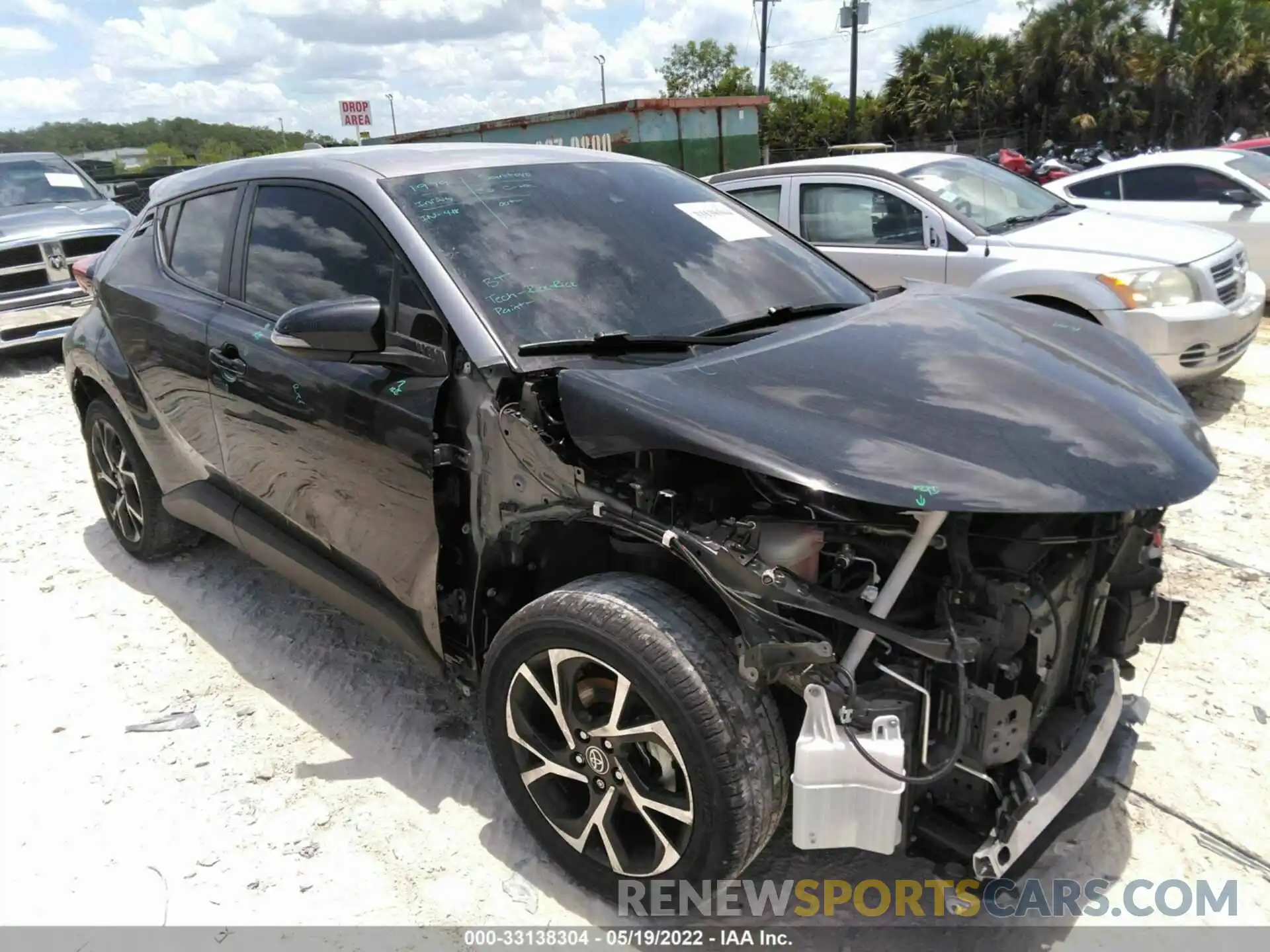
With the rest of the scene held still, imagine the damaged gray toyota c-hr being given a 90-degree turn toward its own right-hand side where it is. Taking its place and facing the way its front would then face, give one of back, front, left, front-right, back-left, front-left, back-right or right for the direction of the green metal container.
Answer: back-right

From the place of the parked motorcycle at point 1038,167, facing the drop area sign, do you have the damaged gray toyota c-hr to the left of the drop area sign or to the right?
left

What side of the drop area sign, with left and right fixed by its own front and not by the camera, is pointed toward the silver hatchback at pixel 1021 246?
front

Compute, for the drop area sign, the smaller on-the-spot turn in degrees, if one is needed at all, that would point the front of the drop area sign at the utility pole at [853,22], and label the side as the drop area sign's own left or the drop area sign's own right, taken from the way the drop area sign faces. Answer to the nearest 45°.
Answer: approximately 135° to the drop area sign's own left

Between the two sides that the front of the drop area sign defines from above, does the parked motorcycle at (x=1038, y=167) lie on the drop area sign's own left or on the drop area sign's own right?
on the drop area sign's own left

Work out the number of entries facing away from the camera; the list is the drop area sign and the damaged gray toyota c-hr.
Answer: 0

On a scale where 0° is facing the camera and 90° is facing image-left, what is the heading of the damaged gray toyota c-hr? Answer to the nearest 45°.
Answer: approximately 315°

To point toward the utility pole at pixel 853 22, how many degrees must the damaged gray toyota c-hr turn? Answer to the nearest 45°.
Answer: approximately 135° to its left

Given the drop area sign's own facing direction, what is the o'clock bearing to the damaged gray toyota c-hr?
The damaged gray toyota c-hr is roughly at 12 o'clock from the drop area sign.

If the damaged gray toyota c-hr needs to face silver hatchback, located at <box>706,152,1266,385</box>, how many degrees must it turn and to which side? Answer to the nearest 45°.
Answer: approximately 90° to its left
